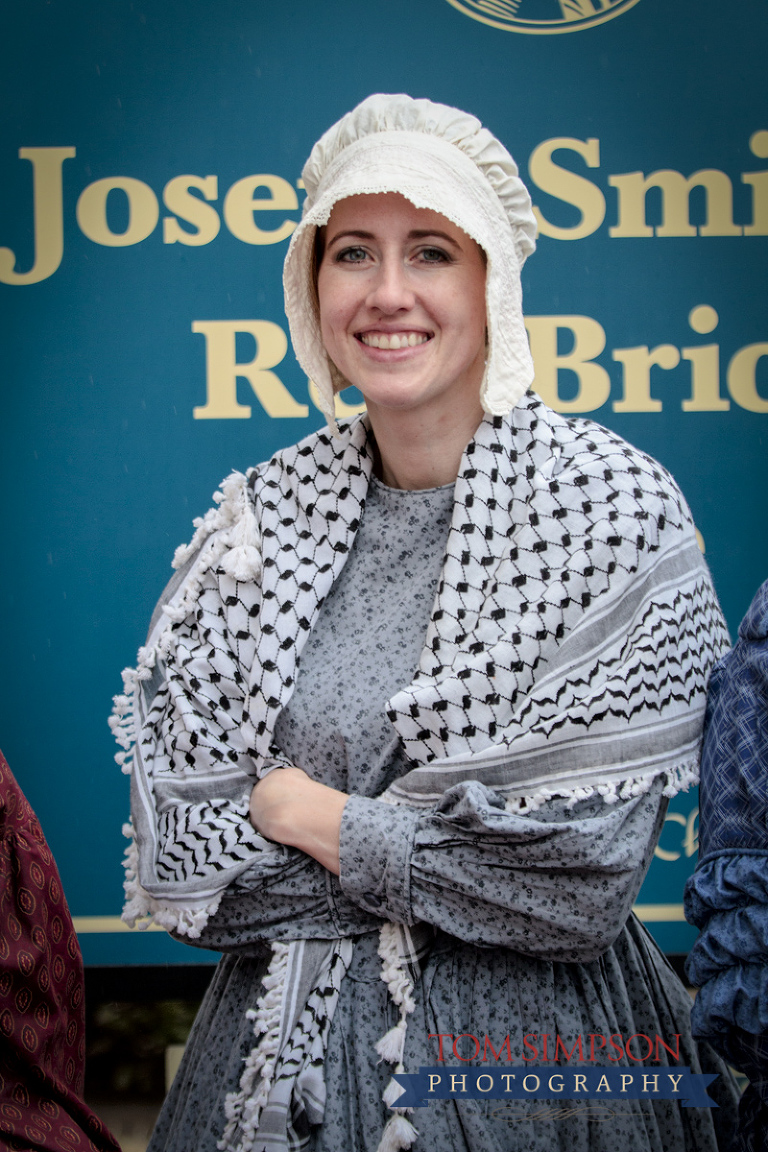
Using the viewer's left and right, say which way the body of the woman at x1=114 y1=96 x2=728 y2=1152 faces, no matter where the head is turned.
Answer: facing the viewer and to the left of the viewer

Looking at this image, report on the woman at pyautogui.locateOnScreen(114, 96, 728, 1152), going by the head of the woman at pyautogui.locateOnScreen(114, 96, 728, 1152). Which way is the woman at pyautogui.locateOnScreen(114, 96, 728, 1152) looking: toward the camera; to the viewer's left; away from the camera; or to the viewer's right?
toward the camera
